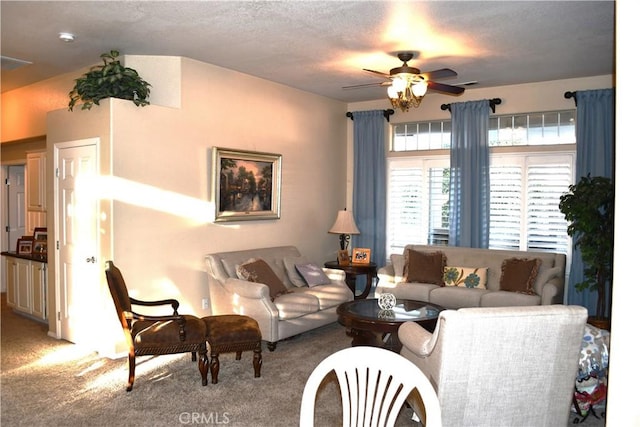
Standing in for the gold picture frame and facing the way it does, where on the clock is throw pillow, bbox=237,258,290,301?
The throw pillow is roughly at 1 o'clock from the gold picture frame.

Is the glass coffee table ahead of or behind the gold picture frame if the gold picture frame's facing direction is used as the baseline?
ahead

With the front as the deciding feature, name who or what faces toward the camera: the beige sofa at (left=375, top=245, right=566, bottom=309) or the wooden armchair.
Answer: the beige sofa

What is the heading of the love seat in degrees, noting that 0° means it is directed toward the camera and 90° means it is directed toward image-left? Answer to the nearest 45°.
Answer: approximately 315°

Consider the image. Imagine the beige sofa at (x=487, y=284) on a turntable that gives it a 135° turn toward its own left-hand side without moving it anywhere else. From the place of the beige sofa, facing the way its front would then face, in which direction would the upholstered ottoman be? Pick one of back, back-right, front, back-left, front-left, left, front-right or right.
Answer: back

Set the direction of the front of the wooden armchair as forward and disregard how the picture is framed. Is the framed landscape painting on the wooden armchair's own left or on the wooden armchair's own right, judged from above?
on the wooden armchair's own left

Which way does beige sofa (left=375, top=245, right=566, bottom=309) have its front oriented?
toward the camera

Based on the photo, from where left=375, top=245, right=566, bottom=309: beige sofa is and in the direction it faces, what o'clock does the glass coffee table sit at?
The glass coffee table is roughly at 1 o'clock from the beige sofa.

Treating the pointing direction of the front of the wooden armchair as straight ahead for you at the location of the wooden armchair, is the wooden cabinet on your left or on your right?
on your left

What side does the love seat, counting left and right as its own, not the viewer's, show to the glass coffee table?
front

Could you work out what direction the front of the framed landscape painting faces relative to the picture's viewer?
facing the viewer and to the right of the viewer

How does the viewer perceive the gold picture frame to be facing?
facing the viewer

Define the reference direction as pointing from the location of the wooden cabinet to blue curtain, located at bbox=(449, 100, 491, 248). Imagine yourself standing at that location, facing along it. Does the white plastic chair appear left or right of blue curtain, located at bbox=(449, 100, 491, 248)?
right

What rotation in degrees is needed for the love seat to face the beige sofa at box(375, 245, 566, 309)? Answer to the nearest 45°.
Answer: approximately 45° to its left

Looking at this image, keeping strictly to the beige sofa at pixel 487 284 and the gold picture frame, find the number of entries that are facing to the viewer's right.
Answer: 0

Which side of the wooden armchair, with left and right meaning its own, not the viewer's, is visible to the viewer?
right

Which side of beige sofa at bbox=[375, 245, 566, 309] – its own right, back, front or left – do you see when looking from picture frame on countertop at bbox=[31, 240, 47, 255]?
right
